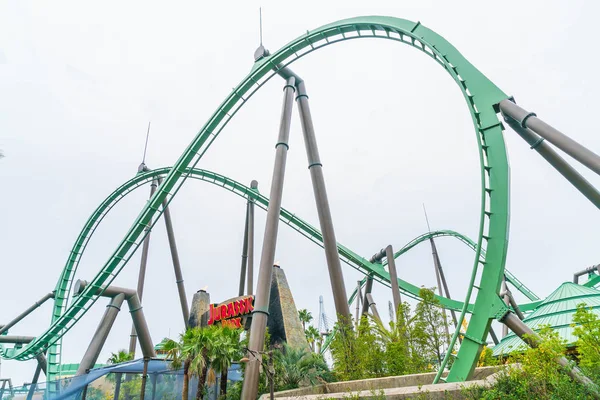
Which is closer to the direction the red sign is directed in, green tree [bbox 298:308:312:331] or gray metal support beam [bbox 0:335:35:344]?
the gray metal support beam

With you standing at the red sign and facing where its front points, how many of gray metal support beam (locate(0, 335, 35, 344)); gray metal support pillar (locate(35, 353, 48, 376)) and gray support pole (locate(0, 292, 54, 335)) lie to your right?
3

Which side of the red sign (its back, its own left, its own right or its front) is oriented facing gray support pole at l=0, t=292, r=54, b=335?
right

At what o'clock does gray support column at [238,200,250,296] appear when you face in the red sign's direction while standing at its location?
The gray support column is roughly at 5 o'clock from the red sign.

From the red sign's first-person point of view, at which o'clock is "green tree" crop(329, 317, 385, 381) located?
The green tree is roughly at 9 o'clock from the red sign.

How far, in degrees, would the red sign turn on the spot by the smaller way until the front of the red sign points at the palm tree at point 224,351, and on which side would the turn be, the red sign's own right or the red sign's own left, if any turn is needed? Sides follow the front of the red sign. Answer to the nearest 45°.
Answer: approximately 45° to the red sign's own left

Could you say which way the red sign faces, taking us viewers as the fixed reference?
facing the viewer and to the left of the viewer

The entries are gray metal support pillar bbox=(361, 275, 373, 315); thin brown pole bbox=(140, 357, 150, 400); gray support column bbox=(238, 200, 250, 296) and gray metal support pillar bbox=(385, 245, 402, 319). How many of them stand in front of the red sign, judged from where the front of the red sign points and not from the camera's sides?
1

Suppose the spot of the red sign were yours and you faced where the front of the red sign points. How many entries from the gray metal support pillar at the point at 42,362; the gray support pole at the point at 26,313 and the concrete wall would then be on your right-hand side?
2

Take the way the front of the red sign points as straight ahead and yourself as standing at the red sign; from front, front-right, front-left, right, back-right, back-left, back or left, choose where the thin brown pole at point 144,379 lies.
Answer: front

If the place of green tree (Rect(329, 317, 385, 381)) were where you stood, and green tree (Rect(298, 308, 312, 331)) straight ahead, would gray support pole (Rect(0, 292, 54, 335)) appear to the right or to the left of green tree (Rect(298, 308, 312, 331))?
left

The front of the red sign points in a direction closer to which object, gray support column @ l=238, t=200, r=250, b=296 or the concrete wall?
the concrete wall

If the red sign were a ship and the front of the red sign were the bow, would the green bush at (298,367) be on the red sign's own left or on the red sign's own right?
on the red sign's own left

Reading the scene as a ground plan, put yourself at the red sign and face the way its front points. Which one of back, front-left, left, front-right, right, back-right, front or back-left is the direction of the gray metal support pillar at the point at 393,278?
back-left

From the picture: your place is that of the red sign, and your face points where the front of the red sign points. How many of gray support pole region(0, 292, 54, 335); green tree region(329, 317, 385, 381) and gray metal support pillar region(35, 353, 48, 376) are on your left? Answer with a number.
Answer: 1
